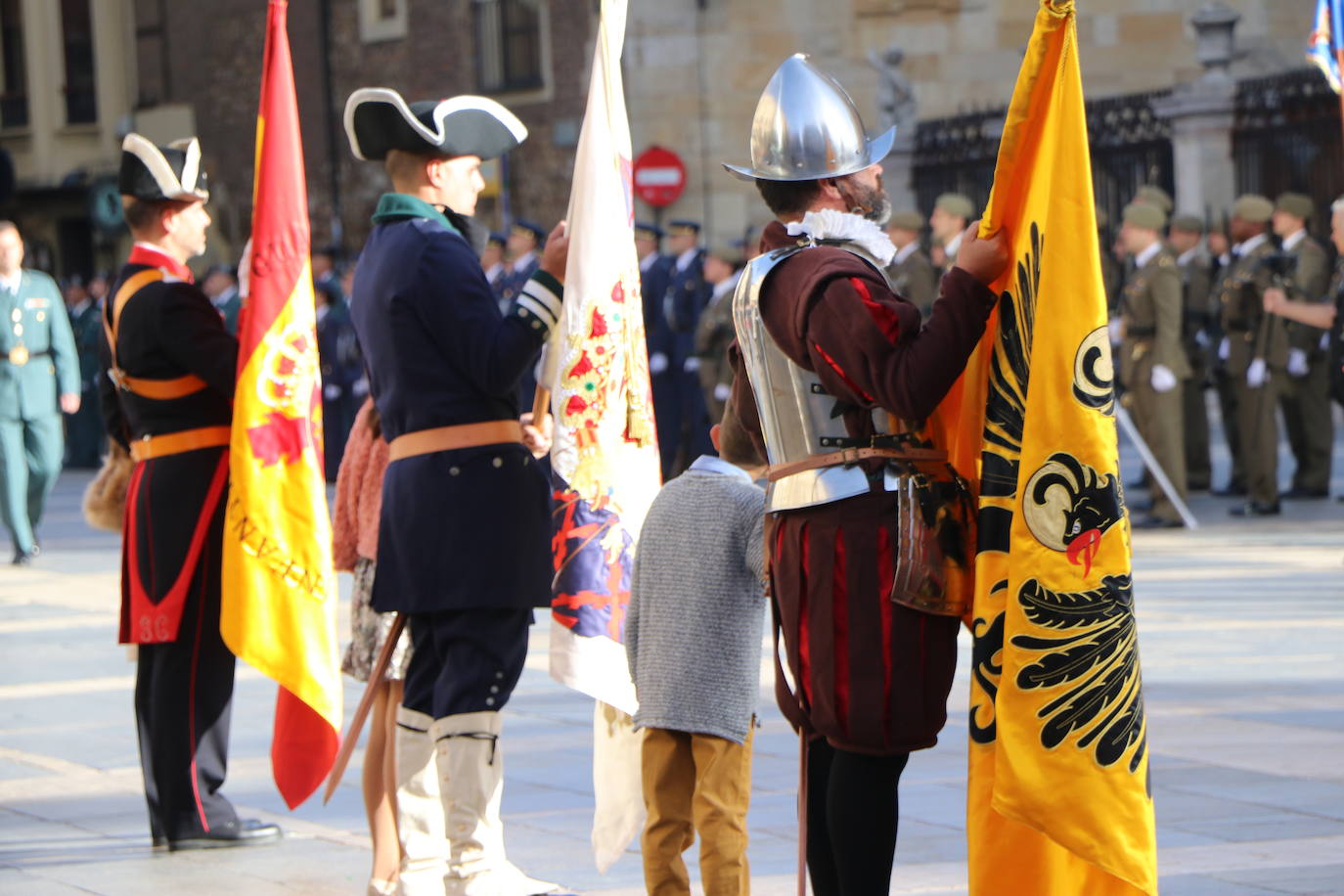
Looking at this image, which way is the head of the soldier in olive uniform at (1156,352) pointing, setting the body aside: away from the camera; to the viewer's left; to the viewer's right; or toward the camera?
to the viewer's left

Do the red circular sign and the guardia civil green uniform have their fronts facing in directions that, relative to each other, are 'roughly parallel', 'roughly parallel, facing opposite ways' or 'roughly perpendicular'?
roughly parallel

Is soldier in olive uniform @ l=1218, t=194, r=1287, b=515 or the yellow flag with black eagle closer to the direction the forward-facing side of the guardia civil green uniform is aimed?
the yellow flag with black eagle

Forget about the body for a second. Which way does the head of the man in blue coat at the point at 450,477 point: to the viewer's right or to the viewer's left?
to the viewer's right

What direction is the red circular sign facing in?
toward the camera

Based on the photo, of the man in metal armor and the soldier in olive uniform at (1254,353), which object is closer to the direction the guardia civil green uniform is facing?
the man in metal armor

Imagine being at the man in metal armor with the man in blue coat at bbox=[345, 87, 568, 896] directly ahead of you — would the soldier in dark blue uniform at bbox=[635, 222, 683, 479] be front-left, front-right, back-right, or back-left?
front-right

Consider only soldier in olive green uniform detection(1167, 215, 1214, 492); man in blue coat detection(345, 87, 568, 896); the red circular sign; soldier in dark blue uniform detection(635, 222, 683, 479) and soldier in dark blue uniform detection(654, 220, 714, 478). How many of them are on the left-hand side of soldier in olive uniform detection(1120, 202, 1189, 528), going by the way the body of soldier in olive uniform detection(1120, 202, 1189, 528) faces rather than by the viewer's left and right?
1

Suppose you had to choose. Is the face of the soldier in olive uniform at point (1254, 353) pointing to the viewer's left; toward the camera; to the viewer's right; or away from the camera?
to the viewer's left

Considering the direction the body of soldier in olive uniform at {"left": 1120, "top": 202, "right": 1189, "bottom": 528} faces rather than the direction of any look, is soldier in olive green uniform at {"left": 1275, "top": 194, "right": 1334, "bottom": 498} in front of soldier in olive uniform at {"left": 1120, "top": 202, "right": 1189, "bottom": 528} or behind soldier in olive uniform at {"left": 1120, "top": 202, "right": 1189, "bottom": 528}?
behind

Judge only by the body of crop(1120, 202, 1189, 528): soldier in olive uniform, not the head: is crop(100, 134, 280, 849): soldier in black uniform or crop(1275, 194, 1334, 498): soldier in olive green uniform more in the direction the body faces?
the soldier in black uniform

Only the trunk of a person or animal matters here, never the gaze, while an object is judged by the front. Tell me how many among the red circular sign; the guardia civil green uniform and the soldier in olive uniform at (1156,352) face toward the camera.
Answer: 2

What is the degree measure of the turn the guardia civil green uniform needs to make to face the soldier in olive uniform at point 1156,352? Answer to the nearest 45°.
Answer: approximately 90° to its left

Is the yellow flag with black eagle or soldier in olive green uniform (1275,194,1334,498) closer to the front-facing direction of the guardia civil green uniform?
the yellow flag with black eagle

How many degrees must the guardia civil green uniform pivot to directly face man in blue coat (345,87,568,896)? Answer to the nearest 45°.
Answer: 0° — it already faces them

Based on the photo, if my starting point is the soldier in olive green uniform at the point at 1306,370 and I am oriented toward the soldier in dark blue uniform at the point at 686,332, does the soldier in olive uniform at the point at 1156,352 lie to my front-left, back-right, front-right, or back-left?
front-left

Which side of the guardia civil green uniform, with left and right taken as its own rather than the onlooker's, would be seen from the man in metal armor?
front

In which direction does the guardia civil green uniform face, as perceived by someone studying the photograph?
facing the viewer

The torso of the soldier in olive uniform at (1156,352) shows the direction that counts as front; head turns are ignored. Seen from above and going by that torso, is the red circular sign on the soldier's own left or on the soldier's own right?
on the soldier's own right

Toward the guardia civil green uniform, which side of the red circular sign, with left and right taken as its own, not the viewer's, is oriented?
front
